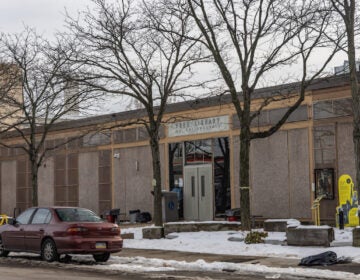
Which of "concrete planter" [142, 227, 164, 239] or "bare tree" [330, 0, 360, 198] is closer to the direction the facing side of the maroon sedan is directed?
the concrete planter
